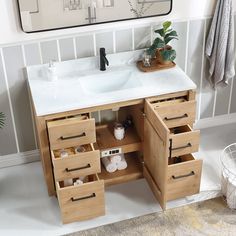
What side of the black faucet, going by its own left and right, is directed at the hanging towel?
left

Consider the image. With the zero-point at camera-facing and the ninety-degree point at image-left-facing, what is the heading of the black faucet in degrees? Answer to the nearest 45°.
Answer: approximately 0°

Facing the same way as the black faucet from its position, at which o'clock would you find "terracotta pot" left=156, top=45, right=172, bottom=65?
The terracotta pot is roughly at 9 o'clock from the black faucet.

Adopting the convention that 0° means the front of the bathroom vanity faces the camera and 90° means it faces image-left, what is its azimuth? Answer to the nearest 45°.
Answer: approximately 0°

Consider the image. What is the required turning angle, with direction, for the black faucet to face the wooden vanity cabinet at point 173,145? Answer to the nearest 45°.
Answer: approximately 45° to its left

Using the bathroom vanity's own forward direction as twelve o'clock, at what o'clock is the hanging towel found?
The hanging towel is roughly at 8 o'clock from the bathroom vanity.

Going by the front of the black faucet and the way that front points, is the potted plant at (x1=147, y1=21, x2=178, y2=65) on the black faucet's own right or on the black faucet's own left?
on the black faucet's own left
